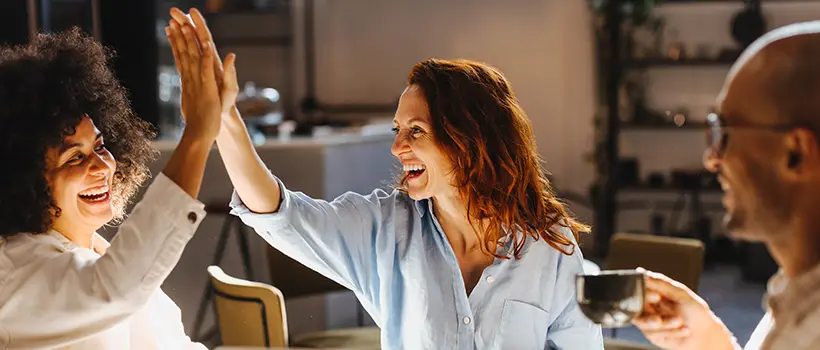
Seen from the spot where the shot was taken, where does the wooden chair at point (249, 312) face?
facing away from the viewer and to the right of the viewer

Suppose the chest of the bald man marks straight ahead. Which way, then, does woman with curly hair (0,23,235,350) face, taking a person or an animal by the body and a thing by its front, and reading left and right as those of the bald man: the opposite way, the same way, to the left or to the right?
the opposite way

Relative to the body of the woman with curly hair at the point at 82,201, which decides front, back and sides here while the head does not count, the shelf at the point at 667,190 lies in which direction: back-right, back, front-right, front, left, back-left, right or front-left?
left

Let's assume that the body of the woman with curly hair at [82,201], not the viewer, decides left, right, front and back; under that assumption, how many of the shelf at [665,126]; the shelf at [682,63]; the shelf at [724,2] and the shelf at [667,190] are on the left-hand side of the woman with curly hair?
4

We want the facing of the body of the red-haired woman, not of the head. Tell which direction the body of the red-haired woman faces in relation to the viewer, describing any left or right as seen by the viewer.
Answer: facing the viewer and to the left of the viewer

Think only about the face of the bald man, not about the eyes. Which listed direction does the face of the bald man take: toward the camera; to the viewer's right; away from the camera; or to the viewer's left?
to the viewer's left

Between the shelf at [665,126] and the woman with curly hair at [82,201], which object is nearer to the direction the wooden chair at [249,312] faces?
the shelf

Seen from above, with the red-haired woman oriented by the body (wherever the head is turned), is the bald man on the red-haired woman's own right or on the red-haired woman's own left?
on the red-haired woman's own left

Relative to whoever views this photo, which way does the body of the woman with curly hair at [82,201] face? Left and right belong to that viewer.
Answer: facing the viewer and to the right of the viewer

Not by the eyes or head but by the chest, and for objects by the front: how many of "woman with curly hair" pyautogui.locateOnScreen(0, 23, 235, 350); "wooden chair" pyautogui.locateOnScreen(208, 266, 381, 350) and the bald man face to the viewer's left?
1

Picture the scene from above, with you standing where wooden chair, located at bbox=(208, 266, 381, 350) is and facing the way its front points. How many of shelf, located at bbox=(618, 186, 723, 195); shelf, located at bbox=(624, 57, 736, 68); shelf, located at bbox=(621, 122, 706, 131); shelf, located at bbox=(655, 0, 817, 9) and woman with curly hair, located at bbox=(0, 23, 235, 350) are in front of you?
4

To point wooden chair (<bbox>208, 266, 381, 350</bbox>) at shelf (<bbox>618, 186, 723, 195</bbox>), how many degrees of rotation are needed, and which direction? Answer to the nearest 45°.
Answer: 0° — it already faces it

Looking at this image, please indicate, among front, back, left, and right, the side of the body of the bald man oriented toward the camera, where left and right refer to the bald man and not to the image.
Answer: left

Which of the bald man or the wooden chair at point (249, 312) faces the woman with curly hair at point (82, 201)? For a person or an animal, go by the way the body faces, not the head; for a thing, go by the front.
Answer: the bald man
